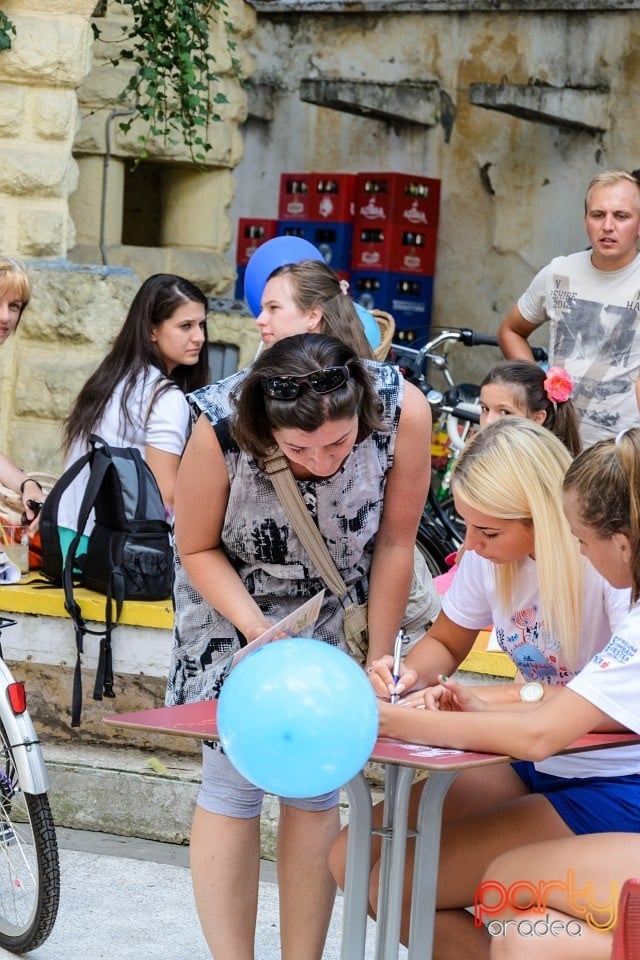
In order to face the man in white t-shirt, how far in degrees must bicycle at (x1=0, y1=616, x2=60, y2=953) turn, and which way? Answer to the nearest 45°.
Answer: approximately 90° to its right

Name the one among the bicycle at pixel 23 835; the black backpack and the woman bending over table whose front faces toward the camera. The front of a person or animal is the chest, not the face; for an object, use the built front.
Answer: the woman bending over table

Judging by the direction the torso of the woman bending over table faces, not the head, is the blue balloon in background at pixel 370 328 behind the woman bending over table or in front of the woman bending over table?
behind

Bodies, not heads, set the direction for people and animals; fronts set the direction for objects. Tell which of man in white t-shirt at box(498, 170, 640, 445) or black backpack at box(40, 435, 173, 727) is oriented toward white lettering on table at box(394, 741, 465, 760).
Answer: the man in white t-shirt

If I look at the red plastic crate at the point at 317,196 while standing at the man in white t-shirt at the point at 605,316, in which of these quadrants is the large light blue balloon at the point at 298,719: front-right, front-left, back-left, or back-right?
back-left

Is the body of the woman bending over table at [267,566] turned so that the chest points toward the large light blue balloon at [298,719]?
yes

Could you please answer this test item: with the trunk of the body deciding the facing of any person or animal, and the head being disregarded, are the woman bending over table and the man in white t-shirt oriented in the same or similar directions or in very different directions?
same or similar directions

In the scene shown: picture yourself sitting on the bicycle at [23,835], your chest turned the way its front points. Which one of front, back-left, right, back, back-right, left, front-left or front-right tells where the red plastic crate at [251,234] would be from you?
front-right

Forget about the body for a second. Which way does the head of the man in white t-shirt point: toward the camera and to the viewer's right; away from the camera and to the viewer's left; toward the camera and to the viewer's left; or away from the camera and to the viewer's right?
toward the camera and to the viewer's left

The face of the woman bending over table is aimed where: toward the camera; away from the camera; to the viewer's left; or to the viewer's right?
toward the camera

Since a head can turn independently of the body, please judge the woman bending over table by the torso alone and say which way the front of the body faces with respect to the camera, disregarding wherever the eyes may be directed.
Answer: toward the camera

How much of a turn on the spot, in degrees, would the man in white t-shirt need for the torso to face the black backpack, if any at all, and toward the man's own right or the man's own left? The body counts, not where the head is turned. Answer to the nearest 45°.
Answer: approximately 45° to the man's own right

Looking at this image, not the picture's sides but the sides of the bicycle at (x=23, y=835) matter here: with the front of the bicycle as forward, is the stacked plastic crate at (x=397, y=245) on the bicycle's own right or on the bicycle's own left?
on the bicycle's own right

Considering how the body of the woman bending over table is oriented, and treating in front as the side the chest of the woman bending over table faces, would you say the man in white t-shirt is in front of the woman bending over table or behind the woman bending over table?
behind

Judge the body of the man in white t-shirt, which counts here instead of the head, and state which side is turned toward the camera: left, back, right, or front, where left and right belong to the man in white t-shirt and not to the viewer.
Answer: front
